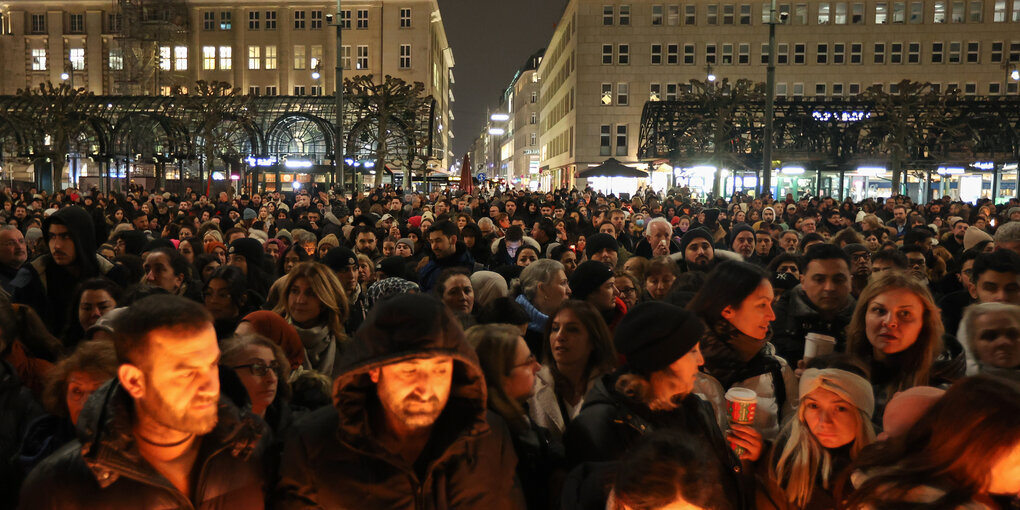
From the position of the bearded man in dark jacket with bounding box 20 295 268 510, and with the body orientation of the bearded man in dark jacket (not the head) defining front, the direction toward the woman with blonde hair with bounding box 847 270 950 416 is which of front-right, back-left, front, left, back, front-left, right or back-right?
front-left

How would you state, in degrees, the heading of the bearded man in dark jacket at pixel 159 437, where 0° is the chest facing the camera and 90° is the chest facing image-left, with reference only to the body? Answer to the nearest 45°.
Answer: approximately 315°

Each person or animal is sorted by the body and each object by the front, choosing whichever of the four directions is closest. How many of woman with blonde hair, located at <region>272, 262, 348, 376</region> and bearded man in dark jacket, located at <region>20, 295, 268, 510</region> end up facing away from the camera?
0

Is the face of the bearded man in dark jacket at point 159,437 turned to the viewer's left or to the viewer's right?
to the viewer's right

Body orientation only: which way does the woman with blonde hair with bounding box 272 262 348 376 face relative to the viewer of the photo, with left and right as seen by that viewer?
facing the viewer and to the left of the viewer

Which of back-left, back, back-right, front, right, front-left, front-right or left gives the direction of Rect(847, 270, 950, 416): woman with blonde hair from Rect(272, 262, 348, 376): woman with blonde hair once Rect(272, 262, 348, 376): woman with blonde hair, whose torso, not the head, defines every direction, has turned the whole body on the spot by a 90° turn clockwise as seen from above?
back

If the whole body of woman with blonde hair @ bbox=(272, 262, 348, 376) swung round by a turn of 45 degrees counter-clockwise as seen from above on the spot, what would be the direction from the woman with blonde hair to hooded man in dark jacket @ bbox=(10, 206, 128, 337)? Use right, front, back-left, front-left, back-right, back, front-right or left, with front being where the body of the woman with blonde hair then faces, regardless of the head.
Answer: back-right

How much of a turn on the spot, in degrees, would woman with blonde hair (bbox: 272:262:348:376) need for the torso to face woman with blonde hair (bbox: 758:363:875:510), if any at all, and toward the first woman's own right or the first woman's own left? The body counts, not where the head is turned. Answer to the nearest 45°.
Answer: approximately 90° to the first woman's own left

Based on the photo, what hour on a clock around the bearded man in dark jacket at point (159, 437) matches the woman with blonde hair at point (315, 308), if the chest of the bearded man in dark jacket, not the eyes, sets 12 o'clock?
The woman with blonde hair is roughly at 8 o'clock from the bearded man in dark jacket.

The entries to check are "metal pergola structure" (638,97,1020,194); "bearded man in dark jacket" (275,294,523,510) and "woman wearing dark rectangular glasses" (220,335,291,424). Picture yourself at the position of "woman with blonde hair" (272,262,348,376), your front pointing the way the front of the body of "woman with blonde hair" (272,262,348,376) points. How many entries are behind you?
1
